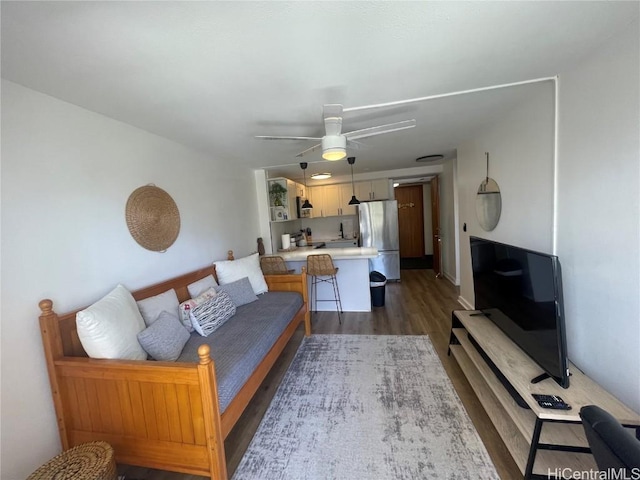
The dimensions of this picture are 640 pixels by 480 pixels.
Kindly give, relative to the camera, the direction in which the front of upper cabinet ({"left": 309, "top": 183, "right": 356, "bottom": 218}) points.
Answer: facing the viewer

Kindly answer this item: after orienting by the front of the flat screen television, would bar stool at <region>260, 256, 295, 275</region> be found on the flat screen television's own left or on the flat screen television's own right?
on the flat screen television's own right

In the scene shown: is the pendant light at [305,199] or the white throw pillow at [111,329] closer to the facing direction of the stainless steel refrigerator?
the white throw pillow

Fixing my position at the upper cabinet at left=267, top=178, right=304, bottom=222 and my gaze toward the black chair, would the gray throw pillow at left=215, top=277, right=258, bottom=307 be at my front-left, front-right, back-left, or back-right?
front-right

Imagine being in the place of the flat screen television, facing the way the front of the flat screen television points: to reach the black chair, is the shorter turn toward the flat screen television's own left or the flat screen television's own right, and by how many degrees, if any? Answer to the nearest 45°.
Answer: approximately 45° to the flat screen television's own left

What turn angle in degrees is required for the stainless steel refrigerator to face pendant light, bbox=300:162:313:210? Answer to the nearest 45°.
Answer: approximately 45° to its right

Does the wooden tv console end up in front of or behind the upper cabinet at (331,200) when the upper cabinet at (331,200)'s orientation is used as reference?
in front

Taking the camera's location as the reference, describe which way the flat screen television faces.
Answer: facing the viewer and to the left of the viewer

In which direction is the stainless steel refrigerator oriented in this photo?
toward the camera

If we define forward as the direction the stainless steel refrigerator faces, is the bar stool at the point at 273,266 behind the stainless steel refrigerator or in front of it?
in front
